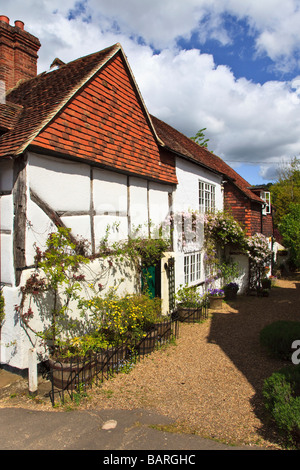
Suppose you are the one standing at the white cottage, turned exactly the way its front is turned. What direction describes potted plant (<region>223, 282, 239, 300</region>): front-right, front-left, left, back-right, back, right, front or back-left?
left

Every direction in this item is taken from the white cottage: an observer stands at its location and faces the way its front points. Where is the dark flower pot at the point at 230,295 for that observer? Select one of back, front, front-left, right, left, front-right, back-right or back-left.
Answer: left

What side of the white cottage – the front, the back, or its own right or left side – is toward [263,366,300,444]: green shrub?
front

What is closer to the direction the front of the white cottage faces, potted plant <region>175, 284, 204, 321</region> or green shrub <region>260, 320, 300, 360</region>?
the green shrub

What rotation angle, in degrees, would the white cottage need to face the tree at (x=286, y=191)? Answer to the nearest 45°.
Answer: approximately 90° to its left

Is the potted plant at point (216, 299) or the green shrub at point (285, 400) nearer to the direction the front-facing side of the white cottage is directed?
the green shrub

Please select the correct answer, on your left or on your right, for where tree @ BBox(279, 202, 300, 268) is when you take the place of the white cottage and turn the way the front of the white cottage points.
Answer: on your left

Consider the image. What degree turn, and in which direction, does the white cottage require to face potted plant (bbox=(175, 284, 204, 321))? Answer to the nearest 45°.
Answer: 0° — it already faces it

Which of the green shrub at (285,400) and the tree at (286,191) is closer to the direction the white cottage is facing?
the green shrub

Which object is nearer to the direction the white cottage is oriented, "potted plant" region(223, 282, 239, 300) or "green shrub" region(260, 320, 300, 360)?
the green shrub

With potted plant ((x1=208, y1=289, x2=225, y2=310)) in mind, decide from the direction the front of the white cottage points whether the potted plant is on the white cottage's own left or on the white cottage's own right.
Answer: on the white cottage's own left

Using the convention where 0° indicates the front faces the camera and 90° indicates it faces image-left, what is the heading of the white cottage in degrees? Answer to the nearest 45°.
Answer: approximately 315°
